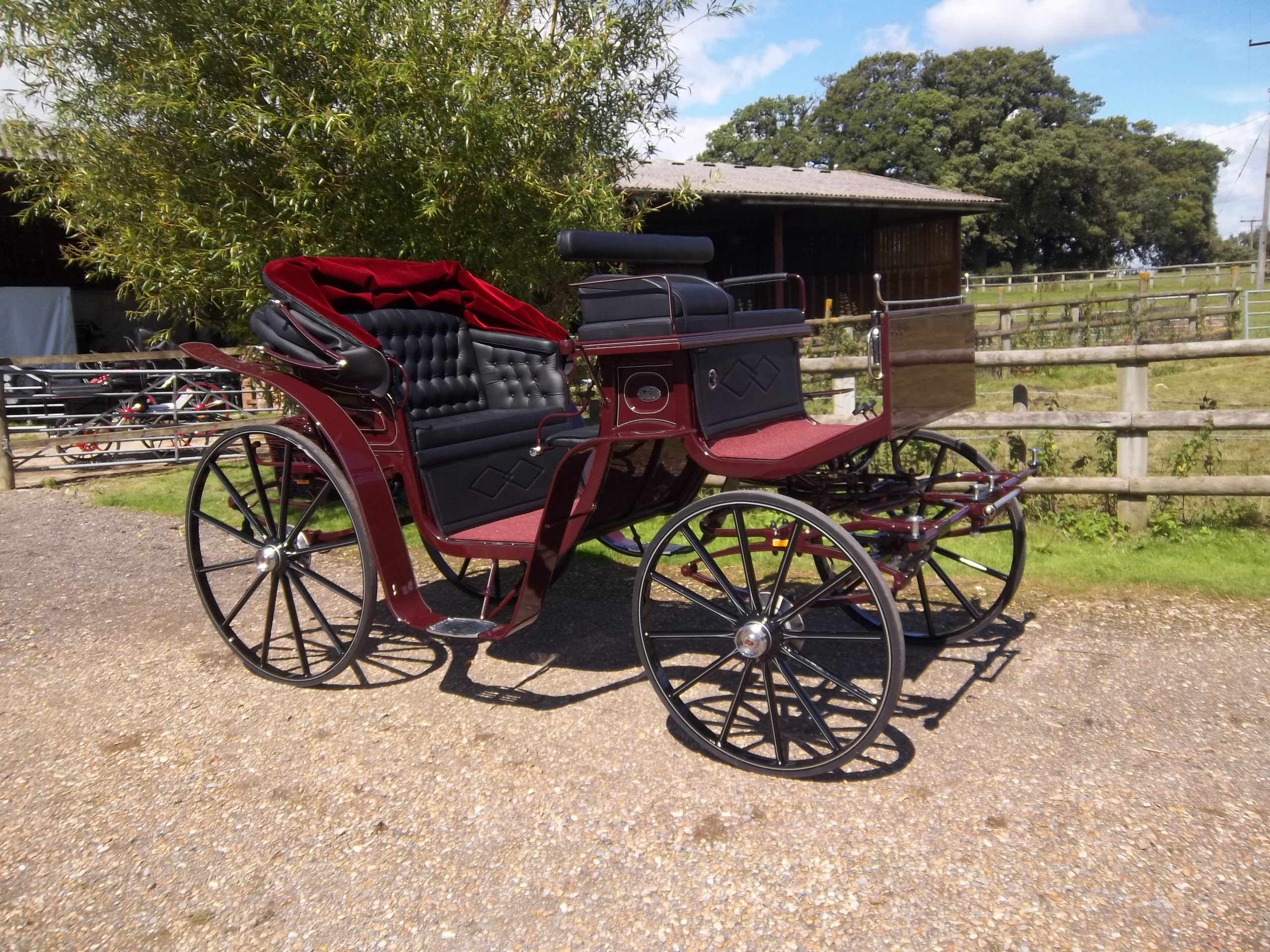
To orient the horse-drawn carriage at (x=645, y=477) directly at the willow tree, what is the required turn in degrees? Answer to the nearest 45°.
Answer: approximately 180°

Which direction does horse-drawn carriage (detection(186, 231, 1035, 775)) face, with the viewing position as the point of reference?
facing the viewer and to the right of the viewer

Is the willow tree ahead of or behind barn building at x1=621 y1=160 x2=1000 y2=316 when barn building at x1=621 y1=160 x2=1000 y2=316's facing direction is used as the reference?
ahead

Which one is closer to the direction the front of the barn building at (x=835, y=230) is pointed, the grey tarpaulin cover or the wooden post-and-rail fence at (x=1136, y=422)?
the wooden post-and-rail fence

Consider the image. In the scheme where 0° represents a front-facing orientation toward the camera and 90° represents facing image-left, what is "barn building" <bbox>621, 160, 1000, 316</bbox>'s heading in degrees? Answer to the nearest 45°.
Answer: approximately 0°

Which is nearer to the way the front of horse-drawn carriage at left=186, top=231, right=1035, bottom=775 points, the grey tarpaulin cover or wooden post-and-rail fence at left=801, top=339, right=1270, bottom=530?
the wooden post-and-rail fence

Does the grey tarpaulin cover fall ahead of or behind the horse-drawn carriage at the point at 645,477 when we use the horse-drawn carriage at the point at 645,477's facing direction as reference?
behind

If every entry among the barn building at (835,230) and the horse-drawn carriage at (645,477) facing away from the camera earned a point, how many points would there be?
0

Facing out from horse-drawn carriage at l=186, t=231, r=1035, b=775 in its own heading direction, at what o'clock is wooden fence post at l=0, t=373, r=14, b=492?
The wooden fence post is roughly at 6 o'clock from the horse-drawn carriage.

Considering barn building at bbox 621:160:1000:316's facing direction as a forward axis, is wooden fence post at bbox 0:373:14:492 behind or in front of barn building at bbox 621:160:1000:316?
in front

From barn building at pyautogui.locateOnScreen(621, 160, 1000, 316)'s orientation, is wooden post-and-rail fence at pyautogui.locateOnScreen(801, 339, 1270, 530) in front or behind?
in front

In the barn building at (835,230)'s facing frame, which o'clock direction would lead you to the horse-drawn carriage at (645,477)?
The horse-drawn carriage is roughly at 12 o'clock from the barn building.
